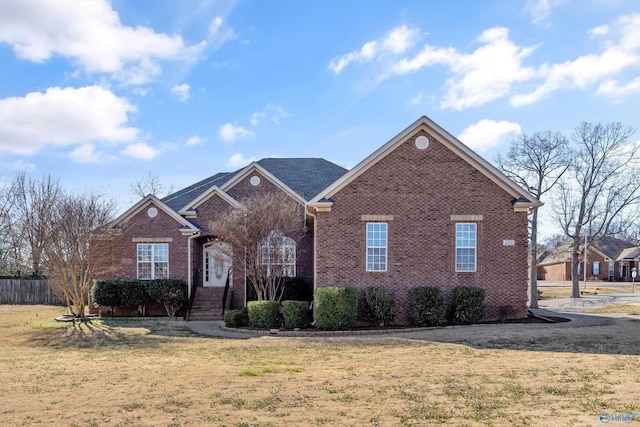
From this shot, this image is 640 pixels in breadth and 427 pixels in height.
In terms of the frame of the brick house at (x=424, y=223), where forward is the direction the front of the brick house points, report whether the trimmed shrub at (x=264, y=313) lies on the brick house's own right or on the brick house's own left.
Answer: on the brick house's own right

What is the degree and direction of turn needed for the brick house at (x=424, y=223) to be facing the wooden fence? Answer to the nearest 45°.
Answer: approximately 135° to its right

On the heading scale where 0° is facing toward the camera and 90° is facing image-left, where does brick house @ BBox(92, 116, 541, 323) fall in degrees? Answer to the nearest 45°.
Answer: approximately 0°

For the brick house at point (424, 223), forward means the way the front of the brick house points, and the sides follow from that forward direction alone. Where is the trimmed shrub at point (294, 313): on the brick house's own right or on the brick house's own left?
on the brick house's own right
